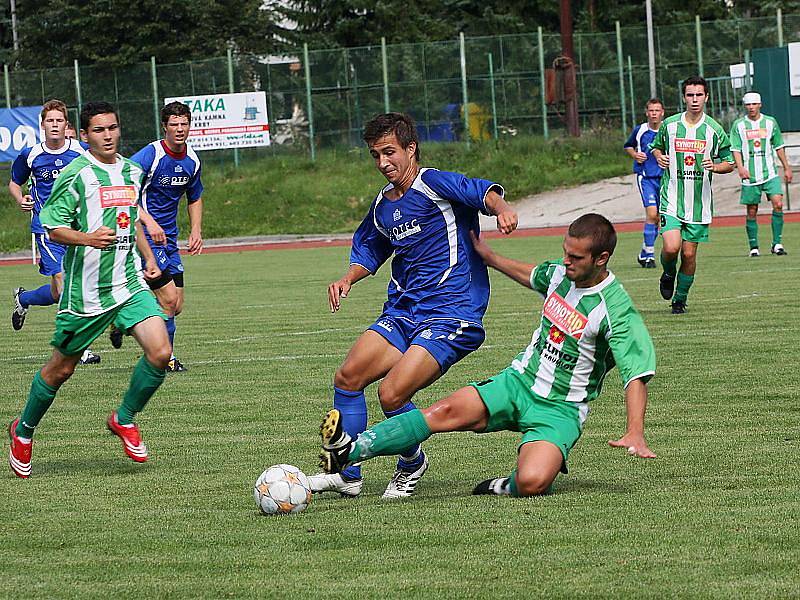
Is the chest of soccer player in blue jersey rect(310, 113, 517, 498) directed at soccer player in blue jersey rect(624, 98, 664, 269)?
no

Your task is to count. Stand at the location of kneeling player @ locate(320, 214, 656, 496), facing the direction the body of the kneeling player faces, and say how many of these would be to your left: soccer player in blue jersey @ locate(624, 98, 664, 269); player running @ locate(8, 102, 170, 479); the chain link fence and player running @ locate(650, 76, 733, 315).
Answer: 0

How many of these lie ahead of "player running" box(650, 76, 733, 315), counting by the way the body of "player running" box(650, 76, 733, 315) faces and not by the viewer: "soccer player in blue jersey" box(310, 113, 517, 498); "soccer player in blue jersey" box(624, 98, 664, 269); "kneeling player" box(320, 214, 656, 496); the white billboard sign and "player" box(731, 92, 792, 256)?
2

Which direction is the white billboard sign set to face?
toward the camera

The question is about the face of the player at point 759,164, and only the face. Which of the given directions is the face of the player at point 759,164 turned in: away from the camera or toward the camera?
toward the camera

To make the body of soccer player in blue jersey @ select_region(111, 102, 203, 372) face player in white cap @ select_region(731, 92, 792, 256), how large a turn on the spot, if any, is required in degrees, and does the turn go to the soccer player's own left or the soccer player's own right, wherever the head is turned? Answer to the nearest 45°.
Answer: approximately 90° to the soccer player's own left

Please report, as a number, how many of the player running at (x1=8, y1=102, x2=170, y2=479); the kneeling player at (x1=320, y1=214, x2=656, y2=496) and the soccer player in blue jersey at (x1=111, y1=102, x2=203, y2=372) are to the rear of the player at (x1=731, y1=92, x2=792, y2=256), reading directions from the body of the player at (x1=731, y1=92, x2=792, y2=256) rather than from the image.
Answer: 0

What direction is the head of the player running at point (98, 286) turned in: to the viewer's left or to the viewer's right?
to the viewer's right

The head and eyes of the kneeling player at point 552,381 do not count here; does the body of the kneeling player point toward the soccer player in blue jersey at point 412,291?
no

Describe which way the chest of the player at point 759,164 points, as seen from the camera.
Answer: toward the camera

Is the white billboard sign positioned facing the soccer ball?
yes

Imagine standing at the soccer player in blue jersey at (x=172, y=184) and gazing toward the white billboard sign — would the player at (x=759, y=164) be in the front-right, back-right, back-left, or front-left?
front-right

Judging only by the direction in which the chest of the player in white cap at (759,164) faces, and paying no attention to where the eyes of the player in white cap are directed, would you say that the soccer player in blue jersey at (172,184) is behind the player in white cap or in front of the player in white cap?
in front

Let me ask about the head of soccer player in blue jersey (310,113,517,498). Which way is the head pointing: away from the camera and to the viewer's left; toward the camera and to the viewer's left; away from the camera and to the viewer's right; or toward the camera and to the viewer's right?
toward the camera and to the viewer's left
